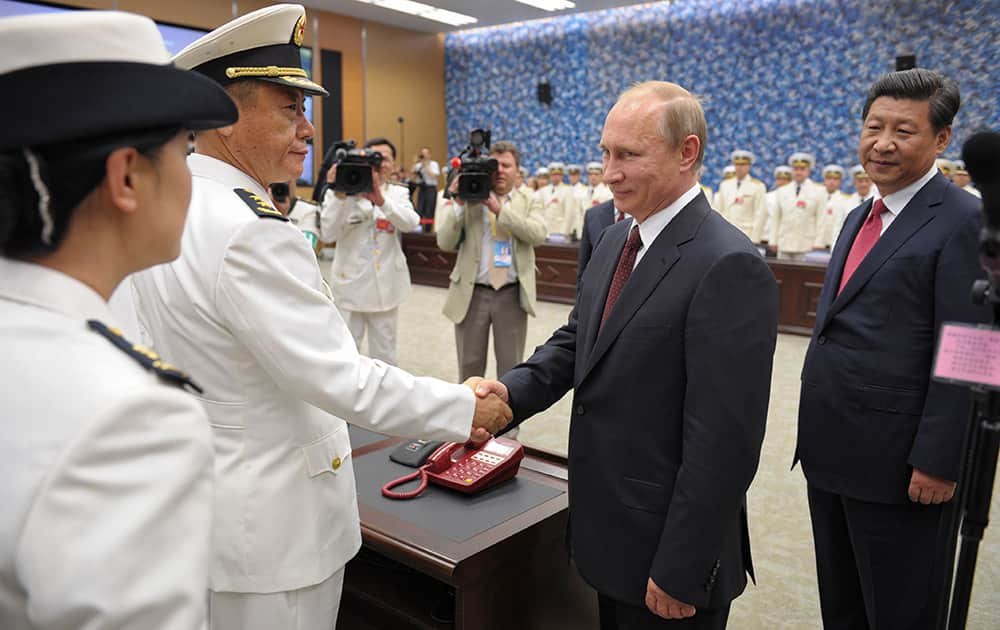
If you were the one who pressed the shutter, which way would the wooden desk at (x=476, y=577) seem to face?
facing the viewer and to the left of the viewer

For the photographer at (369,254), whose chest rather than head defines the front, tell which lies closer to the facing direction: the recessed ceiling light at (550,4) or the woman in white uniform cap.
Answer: the woman in white uniform cap

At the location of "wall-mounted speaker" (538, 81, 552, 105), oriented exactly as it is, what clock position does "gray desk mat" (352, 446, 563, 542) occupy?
The gray desk mat is roughly at 12 o'clock from the wall-mounted speaker.

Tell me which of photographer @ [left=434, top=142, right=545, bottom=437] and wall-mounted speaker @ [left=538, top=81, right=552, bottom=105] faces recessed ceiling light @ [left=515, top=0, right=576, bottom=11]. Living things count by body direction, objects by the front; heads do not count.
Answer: the wall-mounted speaker

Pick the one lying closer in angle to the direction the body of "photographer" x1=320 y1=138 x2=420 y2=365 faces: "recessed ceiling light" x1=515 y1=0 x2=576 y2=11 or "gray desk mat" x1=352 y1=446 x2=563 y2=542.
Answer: the gray desk mat

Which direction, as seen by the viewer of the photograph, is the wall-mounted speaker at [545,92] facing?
facing the viewer

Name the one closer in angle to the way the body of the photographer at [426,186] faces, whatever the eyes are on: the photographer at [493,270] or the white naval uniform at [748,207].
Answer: the photographer

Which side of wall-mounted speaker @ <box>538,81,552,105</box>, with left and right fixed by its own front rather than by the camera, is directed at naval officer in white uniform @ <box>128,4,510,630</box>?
front

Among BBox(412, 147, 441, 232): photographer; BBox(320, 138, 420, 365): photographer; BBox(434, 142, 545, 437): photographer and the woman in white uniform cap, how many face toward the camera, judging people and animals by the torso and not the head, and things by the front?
3

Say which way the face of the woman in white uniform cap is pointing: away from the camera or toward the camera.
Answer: away from the camera

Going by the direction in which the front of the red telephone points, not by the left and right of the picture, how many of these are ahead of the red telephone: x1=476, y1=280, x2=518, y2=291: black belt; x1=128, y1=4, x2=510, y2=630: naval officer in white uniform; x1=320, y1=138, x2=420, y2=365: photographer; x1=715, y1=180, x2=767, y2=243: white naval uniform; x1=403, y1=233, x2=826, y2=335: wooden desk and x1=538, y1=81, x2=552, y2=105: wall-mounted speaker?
1

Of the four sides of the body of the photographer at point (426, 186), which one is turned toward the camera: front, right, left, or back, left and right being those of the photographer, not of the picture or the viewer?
front

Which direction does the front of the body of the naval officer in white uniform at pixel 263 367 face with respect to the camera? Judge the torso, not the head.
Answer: to the viewer's right

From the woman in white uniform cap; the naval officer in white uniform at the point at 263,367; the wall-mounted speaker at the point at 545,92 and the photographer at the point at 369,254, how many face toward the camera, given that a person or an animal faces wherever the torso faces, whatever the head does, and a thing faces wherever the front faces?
2

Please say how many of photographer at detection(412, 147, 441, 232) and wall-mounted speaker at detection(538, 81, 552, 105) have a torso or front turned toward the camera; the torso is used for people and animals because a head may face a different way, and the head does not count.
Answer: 2

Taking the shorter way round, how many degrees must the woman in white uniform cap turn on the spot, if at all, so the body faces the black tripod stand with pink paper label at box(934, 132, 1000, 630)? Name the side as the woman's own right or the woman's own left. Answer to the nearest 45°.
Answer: approximately 45° to the woman's own right

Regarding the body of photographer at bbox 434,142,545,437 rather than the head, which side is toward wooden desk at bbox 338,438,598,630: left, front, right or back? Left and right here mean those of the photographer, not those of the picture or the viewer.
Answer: front

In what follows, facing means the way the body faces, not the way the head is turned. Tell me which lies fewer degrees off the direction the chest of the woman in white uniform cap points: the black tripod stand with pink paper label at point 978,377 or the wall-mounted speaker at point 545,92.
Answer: the wall-mounted speaker

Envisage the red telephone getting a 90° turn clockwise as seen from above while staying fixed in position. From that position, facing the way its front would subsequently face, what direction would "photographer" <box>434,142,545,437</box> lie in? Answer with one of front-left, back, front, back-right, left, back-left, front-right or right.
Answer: front-right

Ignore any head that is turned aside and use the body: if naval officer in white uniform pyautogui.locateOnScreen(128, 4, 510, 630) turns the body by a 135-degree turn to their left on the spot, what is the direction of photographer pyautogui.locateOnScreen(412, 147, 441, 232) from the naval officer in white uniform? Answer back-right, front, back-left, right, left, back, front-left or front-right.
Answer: front-right
